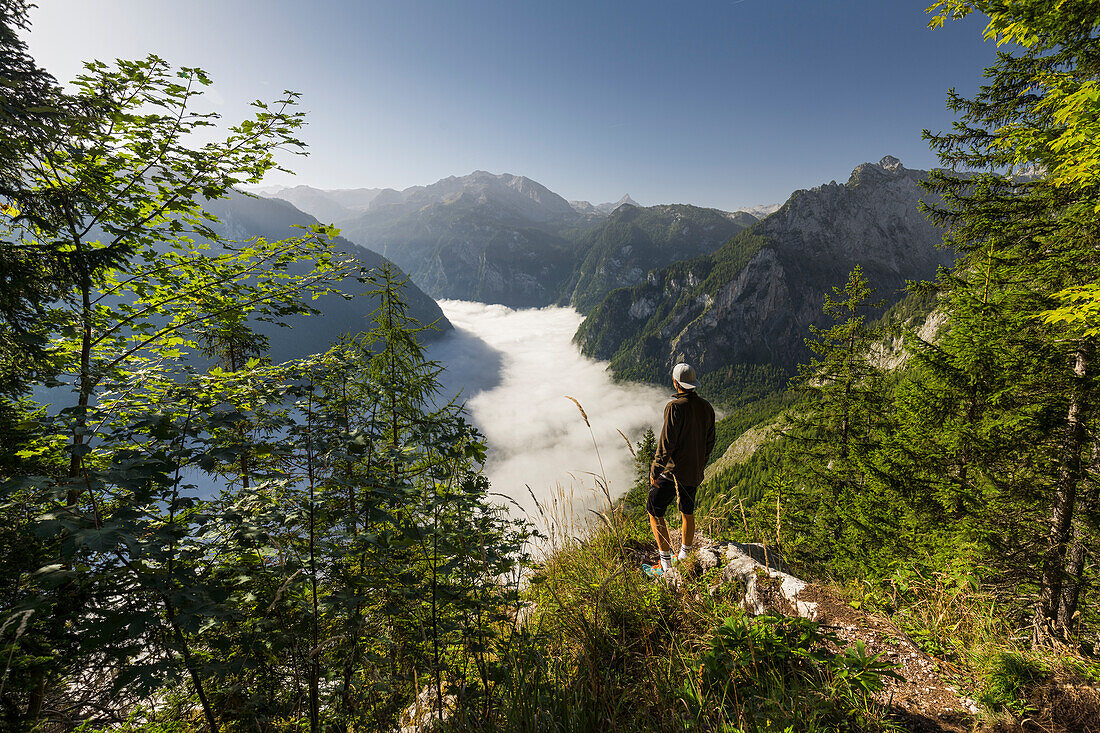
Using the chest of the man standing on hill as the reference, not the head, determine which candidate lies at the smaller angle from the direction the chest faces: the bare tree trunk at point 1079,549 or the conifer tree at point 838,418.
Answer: the conifer tree

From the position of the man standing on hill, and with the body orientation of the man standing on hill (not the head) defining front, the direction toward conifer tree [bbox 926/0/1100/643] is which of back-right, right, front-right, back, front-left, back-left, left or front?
right

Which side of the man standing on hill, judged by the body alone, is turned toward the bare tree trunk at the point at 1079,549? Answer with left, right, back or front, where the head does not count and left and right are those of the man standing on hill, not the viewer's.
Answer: right

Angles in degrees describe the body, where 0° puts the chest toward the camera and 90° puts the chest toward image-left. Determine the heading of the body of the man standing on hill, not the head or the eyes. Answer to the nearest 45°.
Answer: approximately 135°

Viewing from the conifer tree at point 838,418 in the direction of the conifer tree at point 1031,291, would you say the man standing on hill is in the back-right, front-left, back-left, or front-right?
front-right

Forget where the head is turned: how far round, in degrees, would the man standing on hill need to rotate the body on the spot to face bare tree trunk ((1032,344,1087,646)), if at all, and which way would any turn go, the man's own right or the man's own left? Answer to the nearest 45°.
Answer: approximately 90° to the man's own right
